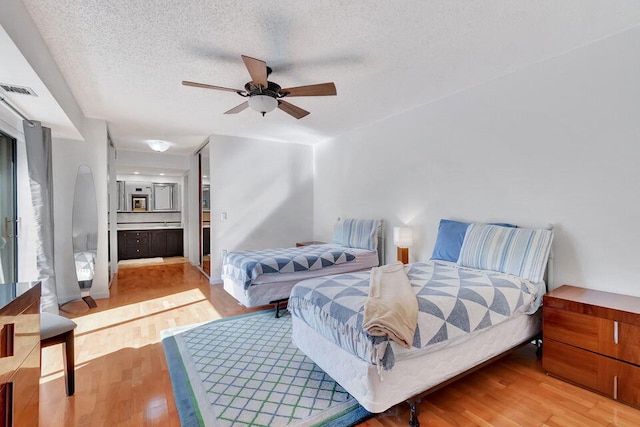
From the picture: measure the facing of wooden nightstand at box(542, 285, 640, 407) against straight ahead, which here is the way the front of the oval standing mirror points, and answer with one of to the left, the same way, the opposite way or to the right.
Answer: the opposite way

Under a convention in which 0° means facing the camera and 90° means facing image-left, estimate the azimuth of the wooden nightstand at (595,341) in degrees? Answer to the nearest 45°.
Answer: approximately 45°

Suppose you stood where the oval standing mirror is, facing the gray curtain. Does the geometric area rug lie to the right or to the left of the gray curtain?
left

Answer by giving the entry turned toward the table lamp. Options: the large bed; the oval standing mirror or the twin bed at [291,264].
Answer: the oval standing mirror

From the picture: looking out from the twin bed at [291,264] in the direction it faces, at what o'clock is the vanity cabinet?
The vanity cabinet is roughly at 3 o'clock from the twin bed.

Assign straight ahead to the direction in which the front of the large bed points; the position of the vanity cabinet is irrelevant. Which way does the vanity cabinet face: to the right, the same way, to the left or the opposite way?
to the left

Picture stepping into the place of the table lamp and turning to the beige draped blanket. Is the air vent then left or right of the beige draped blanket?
right

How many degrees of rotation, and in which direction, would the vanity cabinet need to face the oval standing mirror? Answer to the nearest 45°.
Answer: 0° — it already faces it

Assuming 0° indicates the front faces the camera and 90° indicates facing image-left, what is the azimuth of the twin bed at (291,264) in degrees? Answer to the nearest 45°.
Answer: approximately 45°

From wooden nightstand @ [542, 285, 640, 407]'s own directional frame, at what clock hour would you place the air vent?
The air vent is roughly at 12 o'clock from the wooden nightstand.

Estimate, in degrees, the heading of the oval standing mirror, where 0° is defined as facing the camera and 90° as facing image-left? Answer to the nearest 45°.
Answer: approximately 315°
